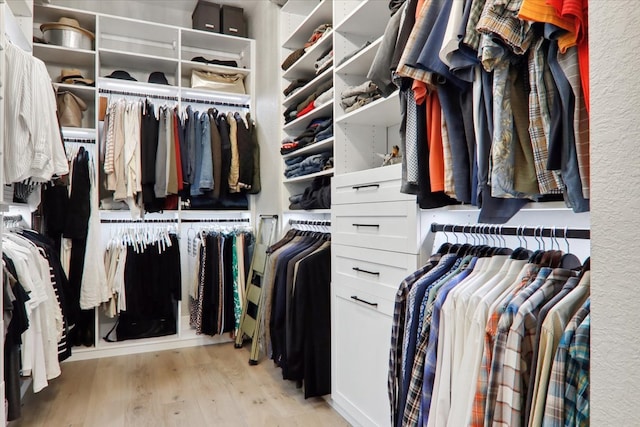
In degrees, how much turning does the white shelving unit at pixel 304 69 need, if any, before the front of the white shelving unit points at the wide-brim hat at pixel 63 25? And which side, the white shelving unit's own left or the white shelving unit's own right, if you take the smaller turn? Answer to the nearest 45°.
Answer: approximately 45° to the white shelving unit's own right

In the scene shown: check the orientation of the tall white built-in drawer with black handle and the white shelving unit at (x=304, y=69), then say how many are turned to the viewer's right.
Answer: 0

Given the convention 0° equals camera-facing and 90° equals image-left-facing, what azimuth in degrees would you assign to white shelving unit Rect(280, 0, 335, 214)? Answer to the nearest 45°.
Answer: approximately 45°

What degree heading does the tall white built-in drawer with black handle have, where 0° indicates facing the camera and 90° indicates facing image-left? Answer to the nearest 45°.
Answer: approximately 45°

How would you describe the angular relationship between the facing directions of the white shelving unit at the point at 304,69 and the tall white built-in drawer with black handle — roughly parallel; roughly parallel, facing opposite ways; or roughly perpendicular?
roughly parallel

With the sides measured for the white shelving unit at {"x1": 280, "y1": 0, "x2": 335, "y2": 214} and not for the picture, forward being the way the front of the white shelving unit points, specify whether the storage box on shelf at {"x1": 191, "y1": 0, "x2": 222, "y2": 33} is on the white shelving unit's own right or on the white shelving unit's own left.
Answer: on the white shelving unit's own right

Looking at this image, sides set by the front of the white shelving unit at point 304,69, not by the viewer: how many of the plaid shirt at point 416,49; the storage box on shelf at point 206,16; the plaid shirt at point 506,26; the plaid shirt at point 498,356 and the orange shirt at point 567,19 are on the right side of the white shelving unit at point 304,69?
1

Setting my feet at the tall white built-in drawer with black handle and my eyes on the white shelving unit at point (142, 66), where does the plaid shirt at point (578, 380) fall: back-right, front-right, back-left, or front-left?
back-left

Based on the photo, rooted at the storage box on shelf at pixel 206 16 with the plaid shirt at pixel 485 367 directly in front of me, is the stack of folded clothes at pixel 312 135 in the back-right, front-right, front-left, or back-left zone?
front-left
